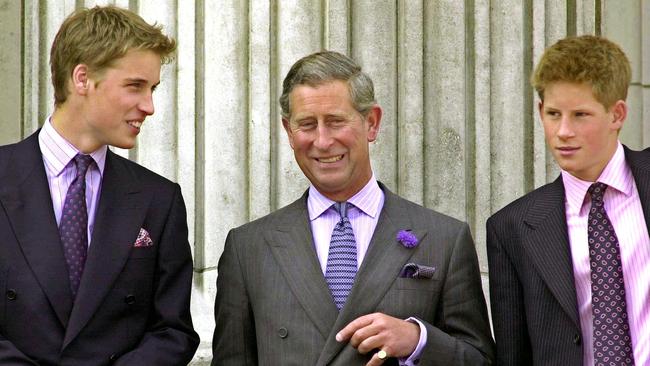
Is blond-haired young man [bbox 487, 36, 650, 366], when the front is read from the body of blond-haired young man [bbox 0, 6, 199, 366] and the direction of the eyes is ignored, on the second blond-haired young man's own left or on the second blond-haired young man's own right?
on the second blond-haired young man's own left

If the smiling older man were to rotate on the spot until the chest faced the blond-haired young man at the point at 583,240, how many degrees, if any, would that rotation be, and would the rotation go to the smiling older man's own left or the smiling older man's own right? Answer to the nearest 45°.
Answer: approximately 90° to the smiling older man's own left

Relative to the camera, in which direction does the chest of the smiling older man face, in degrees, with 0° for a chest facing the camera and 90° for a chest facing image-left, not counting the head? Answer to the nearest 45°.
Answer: approximately 0°

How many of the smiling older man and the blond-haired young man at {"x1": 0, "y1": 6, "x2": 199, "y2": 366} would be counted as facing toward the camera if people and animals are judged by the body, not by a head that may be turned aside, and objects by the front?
2

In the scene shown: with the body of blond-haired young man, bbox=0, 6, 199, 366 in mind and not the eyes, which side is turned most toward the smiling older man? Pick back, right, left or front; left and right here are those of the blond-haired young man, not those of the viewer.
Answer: left

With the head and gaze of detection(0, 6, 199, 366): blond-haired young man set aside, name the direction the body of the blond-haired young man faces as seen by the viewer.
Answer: toward the camera

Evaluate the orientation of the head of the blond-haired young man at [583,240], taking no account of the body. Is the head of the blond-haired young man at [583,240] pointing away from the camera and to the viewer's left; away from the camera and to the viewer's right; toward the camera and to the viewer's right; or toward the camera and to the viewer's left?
toward the camera and to the viewer's left

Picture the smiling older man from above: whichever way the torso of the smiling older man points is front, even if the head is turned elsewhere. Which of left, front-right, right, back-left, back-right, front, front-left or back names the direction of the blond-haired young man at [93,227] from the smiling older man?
right
